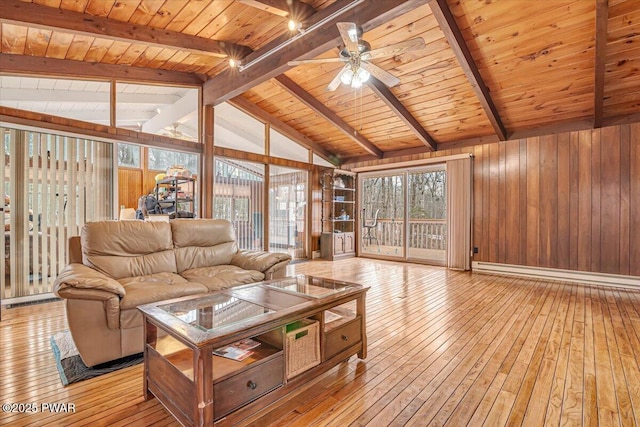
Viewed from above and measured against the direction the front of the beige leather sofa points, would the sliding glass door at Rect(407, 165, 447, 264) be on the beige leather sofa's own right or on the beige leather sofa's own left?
on the beige leather sofa's own left

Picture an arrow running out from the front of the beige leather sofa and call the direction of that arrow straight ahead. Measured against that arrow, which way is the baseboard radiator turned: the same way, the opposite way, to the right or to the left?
to the right

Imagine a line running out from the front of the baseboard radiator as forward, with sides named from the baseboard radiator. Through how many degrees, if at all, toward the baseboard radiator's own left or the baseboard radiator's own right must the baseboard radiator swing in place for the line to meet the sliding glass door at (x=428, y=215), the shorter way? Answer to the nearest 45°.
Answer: approximately 135° to the baseboard radiator's own right

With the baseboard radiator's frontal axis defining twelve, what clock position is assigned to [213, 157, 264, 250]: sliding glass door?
The sliding glass door is roughly at 2 o'clock from the baseboard radiator.

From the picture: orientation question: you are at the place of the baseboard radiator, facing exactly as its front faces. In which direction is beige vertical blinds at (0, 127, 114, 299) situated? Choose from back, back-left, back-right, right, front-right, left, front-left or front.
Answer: front-right

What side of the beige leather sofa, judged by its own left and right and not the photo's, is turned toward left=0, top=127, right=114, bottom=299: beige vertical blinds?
back

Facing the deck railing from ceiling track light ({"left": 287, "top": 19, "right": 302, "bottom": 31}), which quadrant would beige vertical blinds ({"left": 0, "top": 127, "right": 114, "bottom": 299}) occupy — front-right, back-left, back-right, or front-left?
back-left

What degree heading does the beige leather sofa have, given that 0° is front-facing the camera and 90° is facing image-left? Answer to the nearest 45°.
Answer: approximately 315°
